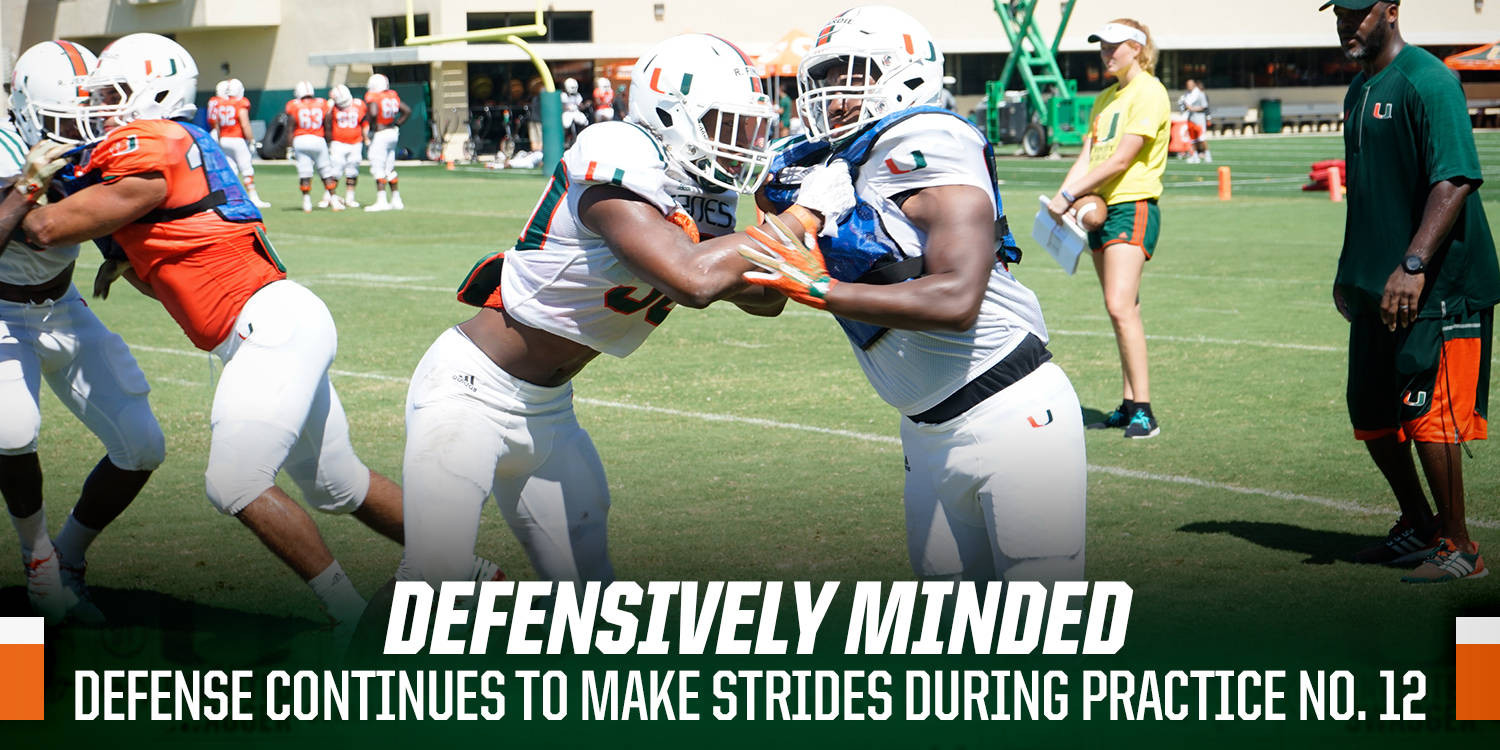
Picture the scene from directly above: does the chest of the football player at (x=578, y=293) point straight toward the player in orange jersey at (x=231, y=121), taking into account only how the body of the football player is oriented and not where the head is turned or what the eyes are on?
no

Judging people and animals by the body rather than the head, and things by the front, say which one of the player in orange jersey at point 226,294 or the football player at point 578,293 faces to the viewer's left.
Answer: the player in orange jersey

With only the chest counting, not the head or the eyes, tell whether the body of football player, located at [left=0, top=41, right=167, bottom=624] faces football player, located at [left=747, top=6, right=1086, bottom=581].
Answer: yes

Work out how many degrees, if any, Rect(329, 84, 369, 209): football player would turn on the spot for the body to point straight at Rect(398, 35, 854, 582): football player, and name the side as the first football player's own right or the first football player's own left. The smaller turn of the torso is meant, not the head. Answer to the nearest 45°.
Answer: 0° — they already face them

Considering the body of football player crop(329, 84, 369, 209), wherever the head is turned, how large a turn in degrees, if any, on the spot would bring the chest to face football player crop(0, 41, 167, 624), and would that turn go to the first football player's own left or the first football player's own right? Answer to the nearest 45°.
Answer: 0° — they already face them

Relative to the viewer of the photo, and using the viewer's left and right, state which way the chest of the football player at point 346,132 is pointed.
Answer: facing the viewer

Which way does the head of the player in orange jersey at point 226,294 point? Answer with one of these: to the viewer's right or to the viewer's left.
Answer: to the viewer's left

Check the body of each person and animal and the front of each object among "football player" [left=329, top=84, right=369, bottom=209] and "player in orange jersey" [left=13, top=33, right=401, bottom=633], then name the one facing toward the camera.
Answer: the football player

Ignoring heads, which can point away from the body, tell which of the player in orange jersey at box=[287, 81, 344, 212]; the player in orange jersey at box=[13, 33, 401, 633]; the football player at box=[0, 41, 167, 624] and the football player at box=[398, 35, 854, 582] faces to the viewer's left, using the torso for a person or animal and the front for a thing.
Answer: the player in orange jersey at box=[13, 33, 401, 633]

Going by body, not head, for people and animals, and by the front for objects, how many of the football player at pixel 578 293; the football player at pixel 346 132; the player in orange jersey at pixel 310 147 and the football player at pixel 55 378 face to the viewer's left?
0

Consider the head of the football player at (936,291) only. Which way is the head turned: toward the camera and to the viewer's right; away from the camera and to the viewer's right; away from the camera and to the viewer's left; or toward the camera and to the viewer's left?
toward the camera and to the viewer's left

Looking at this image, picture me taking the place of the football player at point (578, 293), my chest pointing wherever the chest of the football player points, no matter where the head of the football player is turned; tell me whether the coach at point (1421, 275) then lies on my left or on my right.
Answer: on my left

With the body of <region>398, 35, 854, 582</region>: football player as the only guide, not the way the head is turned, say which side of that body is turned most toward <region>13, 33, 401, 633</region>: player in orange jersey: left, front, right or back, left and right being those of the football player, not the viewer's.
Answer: back

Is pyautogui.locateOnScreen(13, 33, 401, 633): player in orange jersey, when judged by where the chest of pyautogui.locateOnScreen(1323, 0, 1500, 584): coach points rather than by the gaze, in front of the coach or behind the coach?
in front

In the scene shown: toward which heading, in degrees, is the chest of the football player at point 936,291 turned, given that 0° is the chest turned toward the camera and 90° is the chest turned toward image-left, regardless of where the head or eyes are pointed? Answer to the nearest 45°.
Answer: approximately 45°

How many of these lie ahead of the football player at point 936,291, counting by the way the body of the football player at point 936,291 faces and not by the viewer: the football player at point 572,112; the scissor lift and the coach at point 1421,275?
0

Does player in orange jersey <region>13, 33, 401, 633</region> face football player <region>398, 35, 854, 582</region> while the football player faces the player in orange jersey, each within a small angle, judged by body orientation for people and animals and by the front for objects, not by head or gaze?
no
